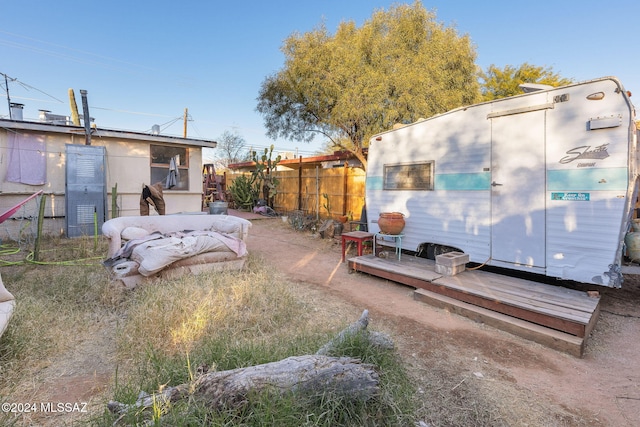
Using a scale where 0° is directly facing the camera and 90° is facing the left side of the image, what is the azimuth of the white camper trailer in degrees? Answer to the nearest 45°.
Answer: approximately 315°

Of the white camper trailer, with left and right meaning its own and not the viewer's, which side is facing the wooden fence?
back

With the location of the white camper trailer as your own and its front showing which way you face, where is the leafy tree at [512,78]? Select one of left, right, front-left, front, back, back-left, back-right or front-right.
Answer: back-left

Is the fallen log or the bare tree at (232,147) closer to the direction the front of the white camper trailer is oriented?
the fallen log

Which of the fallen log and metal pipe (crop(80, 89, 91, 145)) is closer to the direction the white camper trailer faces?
the fallen log

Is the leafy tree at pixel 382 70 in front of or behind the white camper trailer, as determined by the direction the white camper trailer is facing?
behind

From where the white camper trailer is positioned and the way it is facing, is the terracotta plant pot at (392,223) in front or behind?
behind

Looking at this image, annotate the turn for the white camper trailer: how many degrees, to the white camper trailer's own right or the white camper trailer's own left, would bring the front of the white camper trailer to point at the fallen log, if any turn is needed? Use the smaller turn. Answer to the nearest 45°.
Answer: approximately 45° to the white camper trailer's own right

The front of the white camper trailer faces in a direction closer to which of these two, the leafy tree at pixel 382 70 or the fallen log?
the fallen log

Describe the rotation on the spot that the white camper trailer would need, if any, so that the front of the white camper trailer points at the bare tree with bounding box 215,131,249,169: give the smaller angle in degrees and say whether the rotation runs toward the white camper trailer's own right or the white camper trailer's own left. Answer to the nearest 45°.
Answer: approximately 180°
